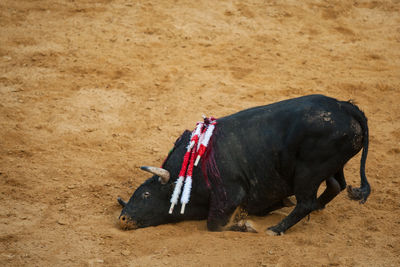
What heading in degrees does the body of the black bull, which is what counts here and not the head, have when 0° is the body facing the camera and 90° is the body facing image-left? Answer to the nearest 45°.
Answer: approximately 90°
